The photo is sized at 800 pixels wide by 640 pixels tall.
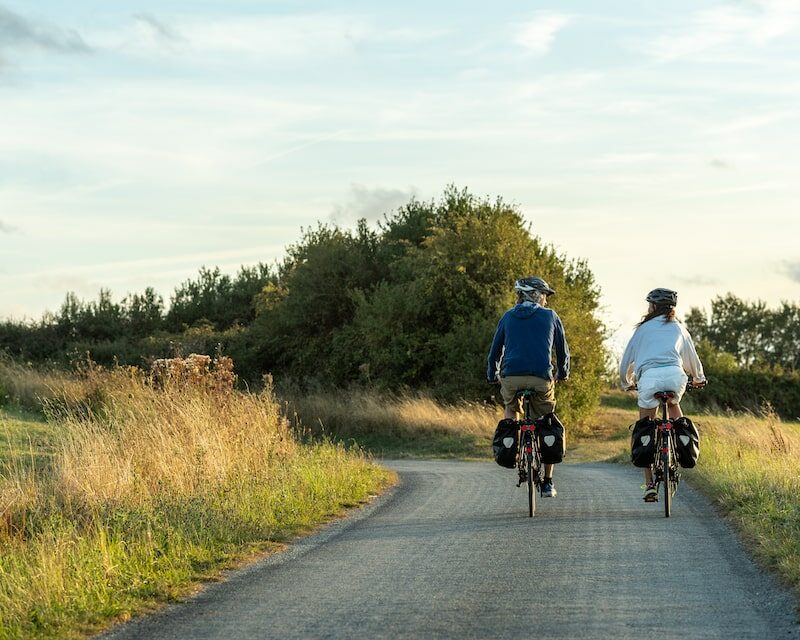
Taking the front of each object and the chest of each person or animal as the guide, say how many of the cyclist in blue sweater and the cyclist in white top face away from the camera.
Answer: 2

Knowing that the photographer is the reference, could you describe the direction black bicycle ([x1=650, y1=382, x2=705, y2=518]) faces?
facing away from the viewer

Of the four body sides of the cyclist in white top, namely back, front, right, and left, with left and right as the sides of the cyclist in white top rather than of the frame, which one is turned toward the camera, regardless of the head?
back

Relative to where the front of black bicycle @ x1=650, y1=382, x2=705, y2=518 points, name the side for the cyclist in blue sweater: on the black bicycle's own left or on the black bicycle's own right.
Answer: on the black bicycle's own left

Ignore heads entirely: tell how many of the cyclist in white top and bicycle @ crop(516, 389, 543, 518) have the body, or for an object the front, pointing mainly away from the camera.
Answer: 2

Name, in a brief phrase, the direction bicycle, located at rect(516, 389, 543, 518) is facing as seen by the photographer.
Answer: facing away from the viewer

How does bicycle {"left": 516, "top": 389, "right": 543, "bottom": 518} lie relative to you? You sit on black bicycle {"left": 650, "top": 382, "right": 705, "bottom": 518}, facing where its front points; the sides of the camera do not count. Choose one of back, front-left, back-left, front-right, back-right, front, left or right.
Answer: left

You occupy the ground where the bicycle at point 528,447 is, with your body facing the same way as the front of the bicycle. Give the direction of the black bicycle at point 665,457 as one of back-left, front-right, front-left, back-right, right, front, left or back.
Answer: right

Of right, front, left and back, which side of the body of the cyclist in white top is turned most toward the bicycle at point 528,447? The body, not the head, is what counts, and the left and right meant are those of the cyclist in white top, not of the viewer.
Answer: left

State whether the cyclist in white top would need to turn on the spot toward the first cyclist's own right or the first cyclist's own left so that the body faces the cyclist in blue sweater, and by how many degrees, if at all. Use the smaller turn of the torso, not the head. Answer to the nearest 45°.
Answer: approximately 90° to the first cyclist's own left

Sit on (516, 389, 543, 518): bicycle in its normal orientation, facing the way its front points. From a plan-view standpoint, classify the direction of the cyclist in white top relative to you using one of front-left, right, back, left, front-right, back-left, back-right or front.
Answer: right

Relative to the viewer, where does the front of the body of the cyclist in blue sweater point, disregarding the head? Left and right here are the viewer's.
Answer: facing away from the viewer
